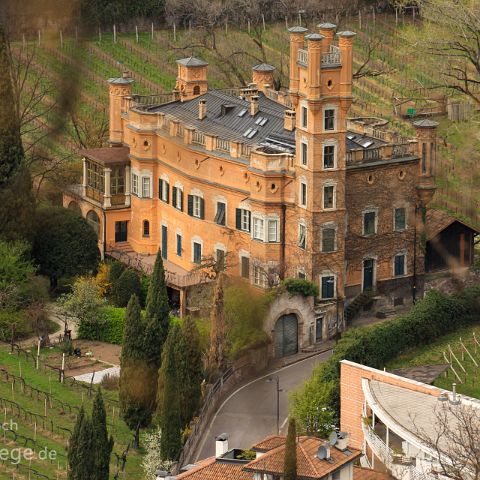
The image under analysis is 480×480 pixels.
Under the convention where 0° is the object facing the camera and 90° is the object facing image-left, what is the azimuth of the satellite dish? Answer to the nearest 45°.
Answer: approximately 45°

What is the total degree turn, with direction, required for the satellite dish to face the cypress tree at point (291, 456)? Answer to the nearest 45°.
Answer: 0° — it already faces it
